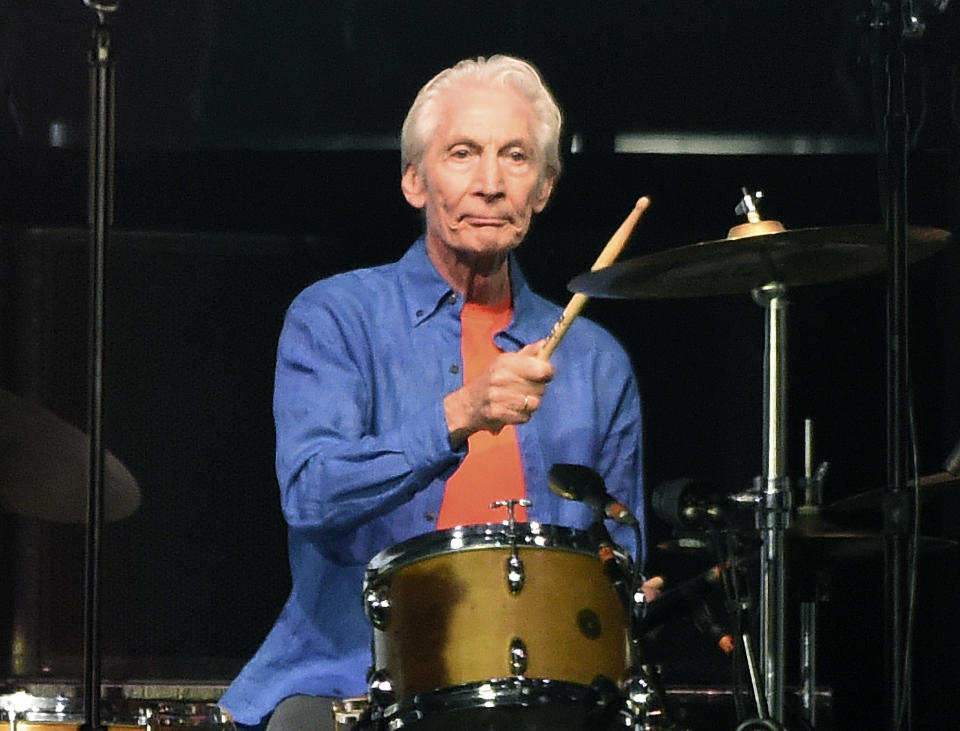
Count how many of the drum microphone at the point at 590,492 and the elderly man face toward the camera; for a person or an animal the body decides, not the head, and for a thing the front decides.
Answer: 1

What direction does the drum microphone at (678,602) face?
to the viewer's left

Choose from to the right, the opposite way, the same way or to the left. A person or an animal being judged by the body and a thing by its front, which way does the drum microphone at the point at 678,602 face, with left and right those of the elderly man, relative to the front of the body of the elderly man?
to the right

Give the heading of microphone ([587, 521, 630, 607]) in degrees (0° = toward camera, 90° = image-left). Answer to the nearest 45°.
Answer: approximately 90°

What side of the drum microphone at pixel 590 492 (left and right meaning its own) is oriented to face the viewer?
left
